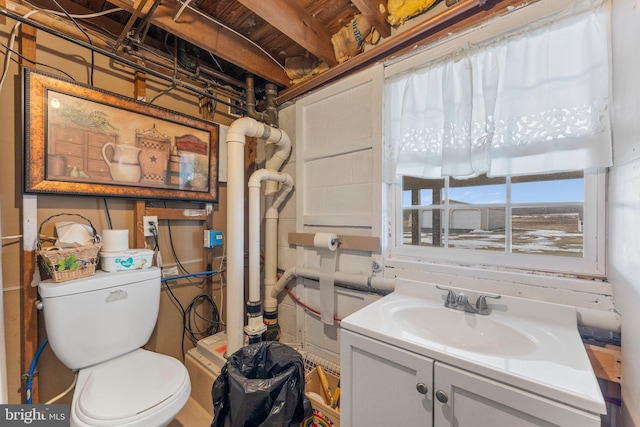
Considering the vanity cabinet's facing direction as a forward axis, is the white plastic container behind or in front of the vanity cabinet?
in front

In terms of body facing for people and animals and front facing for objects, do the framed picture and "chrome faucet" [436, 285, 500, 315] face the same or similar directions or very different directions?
very different directions

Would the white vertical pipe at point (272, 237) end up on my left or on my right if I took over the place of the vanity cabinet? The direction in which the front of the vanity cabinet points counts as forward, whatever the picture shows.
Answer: on my right

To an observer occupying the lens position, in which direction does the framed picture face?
facing the viewer and to the right of the viewer

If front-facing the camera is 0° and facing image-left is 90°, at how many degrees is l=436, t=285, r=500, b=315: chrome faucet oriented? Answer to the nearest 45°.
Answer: approximately 45°

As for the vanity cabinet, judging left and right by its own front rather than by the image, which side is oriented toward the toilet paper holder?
right

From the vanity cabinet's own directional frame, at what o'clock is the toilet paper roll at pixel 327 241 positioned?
The toilet paper roll is roughly at 3 o'clock from the vanity cabinet.

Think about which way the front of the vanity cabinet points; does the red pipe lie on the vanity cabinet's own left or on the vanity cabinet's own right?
on the vanity cabinet's own right

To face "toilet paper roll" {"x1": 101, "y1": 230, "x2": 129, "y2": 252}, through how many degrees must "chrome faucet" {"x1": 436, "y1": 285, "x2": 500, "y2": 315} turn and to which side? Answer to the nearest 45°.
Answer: approximately 45° to its right
